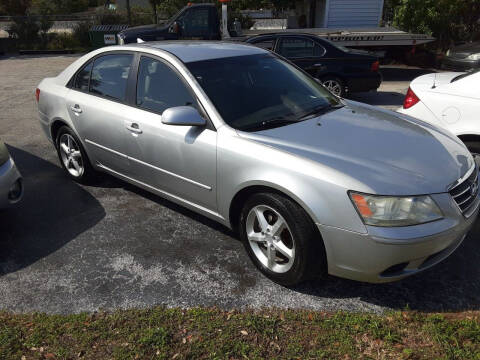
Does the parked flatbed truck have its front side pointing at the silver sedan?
no

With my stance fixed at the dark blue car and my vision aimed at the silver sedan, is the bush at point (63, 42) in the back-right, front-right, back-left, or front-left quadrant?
back-right

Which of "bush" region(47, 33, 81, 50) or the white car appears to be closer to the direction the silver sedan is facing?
the white car

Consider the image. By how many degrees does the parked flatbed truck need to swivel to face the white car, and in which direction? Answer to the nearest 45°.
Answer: approximately 135° to its left

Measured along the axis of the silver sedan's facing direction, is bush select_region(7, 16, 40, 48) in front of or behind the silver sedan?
behind

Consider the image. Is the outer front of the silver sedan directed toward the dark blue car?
no

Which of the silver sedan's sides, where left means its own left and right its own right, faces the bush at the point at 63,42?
back

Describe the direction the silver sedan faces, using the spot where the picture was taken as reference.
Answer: facing the viewer and to the right of the viewer

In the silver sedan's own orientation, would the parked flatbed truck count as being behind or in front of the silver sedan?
behind

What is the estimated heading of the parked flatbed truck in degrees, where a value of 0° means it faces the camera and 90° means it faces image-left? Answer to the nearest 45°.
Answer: approximately 90°

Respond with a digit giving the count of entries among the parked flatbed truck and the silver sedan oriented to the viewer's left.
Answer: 1

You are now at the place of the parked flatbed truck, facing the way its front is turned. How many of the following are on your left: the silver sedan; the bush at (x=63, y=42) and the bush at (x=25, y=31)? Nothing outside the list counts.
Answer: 1

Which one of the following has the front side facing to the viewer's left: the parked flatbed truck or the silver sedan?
the parked flatbed truck

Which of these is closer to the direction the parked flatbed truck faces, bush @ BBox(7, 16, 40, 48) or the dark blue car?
the bush

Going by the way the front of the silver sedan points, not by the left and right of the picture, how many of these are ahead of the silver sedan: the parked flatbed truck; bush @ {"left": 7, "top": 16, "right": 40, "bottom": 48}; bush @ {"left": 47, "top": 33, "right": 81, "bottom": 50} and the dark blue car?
0

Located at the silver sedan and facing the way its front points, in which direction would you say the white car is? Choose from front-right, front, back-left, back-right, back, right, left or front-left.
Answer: left

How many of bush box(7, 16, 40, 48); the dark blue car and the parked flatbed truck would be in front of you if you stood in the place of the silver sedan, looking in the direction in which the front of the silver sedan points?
0

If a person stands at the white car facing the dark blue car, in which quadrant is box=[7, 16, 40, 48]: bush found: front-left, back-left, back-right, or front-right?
front-left
